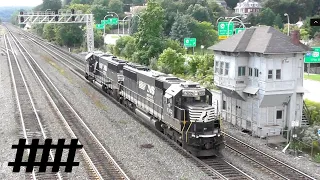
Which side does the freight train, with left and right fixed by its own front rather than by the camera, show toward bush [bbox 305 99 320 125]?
left

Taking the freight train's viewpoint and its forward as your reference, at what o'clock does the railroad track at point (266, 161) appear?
The railroad track is roughly at 11 o'clock from the freight train.

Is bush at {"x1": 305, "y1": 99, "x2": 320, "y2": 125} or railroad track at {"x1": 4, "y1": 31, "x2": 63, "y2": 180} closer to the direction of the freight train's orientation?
the bush

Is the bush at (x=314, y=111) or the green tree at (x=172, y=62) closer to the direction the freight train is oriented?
the bush

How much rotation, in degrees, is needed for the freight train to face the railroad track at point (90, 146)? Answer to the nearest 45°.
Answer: approximately 135° to its right

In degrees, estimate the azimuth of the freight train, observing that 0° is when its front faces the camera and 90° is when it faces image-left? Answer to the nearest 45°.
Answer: approximately 315°

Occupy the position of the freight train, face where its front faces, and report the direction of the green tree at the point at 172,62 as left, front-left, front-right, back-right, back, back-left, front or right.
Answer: back-left
